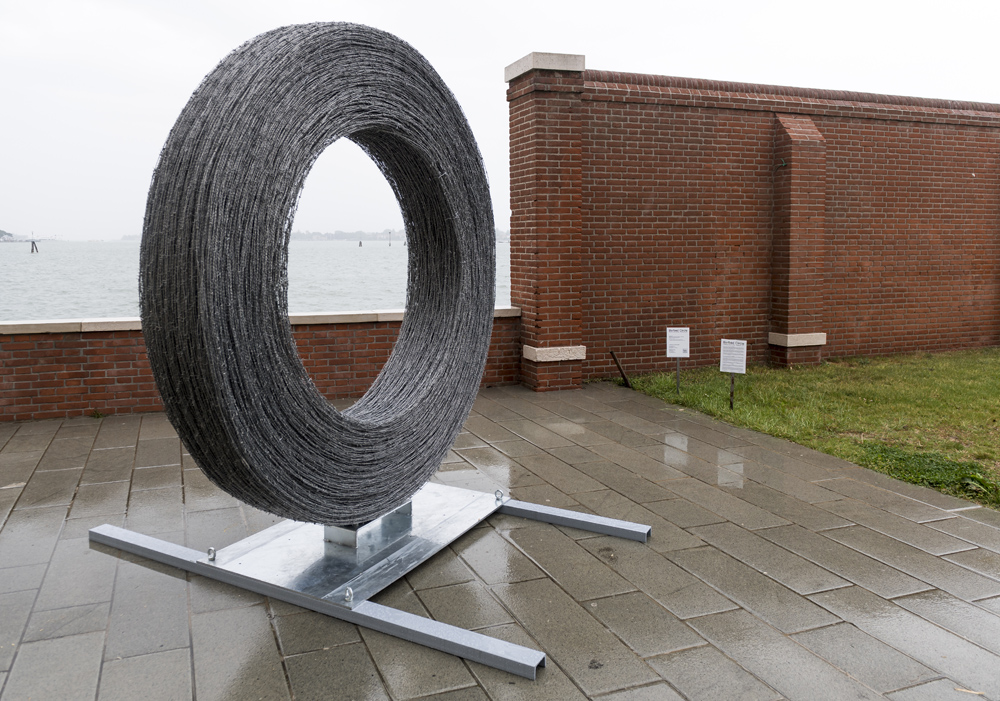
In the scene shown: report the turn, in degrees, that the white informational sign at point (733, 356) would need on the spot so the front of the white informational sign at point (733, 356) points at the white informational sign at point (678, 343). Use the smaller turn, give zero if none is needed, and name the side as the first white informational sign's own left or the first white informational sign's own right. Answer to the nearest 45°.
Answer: approximately 135° to the first white informational sign's own right

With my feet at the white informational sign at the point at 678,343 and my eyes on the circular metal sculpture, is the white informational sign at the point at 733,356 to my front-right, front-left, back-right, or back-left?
front-left

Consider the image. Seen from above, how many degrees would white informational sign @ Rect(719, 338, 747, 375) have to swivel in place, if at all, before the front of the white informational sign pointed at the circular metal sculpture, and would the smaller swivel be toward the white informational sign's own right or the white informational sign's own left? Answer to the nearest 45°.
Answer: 0° — it already faces it

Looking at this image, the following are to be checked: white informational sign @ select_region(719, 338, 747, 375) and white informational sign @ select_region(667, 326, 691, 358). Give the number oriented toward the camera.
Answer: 2

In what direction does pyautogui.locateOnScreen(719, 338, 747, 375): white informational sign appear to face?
toward the camera

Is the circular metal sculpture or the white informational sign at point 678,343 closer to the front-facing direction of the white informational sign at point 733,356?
the circular metal sculpture

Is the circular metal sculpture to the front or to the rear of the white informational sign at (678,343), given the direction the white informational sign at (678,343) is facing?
to the front

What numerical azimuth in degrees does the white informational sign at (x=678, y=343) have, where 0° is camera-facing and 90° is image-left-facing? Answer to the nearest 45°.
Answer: approximately 0°

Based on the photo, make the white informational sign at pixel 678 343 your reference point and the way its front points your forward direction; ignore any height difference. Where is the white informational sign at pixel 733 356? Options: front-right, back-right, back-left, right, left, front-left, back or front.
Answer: front-left

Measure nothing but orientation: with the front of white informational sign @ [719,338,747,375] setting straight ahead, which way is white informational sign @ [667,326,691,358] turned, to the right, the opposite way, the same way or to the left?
the same way
